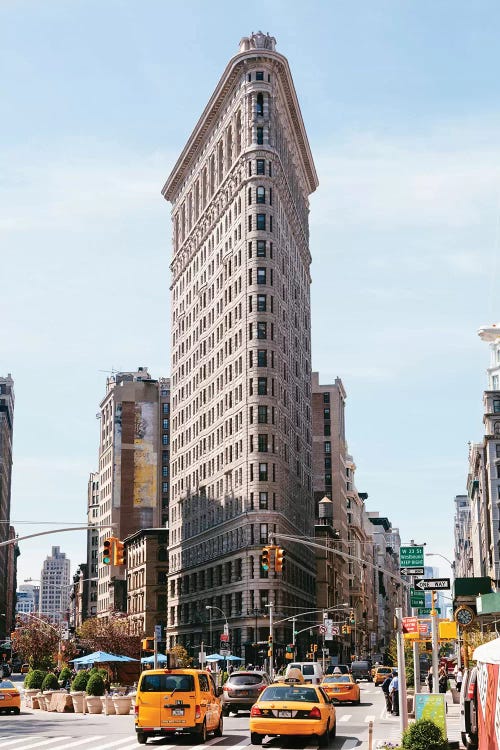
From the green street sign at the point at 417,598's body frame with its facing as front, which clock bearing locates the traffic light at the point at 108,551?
The traffic light is roughly at 3 o'clock from the green street sign.

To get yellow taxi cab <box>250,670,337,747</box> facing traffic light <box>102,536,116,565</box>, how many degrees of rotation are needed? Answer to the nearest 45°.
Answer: approximately 45° to its left

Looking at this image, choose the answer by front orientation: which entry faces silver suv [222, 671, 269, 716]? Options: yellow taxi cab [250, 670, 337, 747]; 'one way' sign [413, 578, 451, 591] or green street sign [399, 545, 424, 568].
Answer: the yellow taxi cab

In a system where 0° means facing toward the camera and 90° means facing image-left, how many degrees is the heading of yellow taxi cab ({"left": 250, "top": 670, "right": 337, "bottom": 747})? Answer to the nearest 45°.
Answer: approximately 180°

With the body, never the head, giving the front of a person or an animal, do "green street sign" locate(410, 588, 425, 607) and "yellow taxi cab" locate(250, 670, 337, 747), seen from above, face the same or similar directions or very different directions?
very different directions

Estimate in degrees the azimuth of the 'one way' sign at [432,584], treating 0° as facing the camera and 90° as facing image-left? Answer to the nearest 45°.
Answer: approximately 0°

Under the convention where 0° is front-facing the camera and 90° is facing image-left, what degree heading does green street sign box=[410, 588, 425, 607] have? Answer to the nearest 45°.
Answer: approximately 0°

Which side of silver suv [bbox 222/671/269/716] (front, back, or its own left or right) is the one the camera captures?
back

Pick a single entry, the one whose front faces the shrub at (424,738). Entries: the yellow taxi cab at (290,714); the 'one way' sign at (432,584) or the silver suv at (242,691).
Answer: the 'one way' sign

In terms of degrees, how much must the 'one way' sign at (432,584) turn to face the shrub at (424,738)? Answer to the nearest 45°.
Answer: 0° — it already faces it
